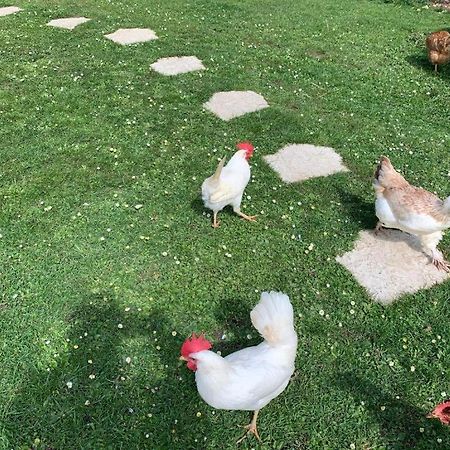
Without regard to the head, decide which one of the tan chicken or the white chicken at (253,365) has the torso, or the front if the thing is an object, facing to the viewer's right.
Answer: the tan chicken

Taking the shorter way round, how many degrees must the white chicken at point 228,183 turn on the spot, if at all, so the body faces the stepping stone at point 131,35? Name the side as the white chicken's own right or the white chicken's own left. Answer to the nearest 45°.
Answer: approximately 90° to the white chicken's own left

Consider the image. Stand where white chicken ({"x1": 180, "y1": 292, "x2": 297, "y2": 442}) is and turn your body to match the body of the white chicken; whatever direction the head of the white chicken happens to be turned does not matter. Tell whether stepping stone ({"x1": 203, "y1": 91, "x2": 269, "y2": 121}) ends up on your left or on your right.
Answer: on your right

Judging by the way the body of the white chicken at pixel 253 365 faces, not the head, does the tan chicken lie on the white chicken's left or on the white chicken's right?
on the white chicken's right

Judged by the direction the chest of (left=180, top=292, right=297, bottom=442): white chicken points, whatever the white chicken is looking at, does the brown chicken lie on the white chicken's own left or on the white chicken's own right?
on the white chicken's own right

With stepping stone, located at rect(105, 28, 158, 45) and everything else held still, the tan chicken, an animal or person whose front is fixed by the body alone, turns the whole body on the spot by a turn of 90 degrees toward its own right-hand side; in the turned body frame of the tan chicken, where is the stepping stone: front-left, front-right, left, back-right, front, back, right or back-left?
back-right

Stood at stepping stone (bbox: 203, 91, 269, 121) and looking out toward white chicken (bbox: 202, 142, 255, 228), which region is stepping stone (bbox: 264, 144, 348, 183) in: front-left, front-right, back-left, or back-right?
front-left

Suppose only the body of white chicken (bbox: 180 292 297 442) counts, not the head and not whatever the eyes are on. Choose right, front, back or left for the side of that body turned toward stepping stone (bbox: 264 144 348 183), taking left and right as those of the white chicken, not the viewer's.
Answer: right

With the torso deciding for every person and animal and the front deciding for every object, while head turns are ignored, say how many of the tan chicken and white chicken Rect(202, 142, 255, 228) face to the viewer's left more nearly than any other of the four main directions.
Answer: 0

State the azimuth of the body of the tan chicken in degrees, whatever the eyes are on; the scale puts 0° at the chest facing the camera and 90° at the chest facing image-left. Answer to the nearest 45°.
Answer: approximately 270°

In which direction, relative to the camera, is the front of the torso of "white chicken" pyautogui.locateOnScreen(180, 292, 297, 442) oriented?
to the viewer's left

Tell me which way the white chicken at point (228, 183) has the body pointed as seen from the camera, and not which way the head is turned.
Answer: to the viewer's right

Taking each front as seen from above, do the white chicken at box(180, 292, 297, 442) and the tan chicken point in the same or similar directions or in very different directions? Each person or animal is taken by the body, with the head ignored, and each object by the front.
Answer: very different directions
